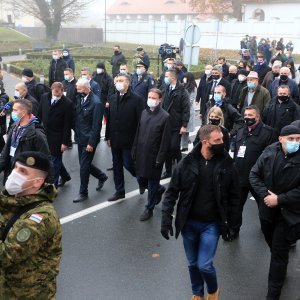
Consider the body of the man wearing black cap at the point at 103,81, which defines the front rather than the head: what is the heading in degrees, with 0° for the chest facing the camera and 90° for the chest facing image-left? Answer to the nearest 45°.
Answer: approximately 45°

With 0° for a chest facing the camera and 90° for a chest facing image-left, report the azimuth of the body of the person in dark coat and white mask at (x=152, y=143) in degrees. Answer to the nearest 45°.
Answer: approximately 45°

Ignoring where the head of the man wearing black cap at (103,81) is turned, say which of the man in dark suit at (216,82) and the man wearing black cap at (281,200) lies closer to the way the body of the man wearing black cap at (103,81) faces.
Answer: the man wearing black cap

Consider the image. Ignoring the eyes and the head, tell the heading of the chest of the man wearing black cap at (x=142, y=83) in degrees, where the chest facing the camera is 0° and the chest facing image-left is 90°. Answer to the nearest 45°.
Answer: approximately 45°

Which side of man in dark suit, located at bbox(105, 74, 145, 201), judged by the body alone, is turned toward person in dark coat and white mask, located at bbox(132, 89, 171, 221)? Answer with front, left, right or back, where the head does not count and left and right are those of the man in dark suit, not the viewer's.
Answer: left
